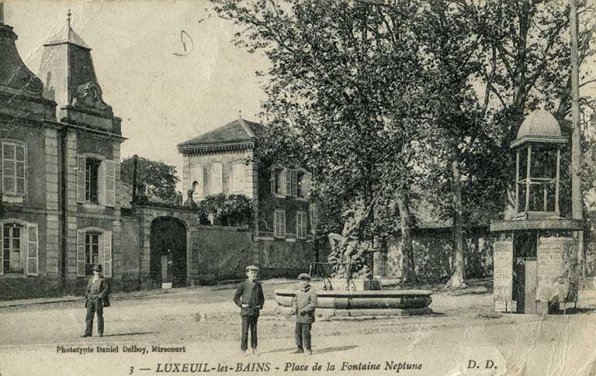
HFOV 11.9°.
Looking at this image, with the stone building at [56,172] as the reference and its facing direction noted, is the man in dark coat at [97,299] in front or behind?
in front

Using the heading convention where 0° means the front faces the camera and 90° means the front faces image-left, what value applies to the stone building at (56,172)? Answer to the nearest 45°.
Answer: approximately 315°

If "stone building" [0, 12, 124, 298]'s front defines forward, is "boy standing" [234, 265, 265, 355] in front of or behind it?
in front
